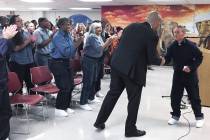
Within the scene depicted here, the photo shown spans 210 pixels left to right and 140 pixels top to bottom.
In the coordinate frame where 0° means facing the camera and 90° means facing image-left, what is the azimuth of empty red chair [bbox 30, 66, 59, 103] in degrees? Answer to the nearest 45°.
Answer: approximately 315°

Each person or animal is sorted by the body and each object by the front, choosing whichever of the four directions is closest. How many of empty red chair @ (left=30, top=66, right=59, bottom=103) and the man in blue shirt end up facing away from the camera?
0

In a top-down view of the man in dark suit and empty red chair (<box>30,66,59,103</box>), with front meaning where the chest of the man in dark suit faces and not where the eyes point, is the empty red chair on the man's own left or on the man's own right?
on the man's own left

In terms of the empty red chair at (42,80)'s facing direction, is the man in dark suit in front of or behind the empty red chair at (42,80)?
in front

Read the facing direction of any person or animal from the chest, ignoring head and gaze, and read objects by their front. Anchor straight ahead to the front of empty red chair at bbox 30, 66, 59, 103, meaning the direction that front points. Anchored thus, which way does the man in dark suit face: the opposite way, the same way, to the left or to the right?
to the left

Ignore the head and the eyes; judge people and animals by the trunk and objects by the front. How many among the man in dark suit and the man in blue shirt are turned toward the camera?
0

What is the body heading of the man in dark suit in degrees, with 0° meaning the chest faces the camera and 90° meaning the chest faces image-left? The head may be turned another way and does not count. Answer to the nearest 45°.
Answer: approximately 225°
